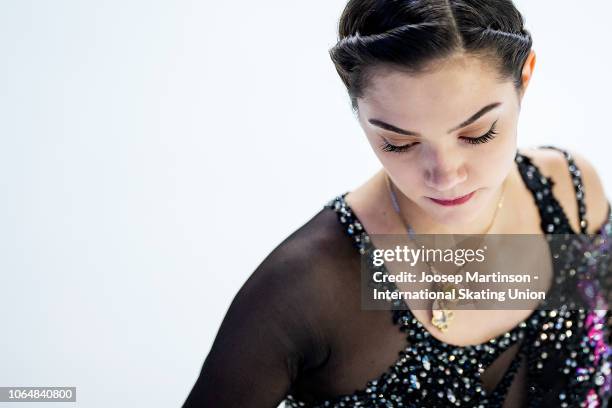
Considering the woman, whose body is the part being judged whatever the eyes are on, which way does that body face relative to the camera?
toward the camera
